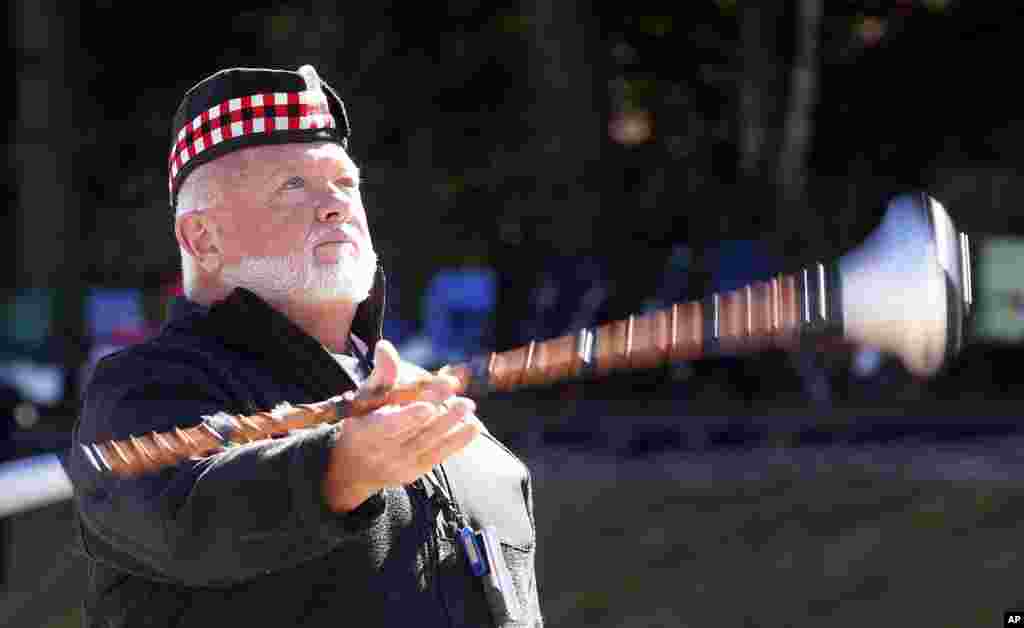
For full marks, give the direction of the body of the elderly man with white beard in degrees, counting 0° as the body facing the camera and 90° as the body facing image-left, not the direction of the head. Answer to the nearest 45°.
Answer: approximately 315°
